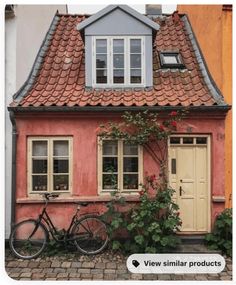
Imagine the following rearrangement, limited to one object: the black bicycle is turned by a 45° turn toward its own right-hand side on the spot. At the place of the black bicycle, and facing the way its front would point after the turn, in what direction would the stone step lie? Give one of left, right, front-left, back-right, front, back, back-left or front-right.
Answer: back-right

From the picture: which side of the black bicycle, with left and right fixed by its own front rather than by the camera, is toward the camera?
left

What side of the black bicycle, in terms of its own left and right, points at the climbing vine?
back

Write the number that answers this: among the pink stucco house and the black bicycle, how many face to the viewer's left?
1

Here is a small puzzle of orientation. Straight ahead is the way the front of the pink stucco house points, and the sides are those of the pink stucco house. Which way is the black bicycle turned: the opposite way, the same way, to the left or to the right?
to the right

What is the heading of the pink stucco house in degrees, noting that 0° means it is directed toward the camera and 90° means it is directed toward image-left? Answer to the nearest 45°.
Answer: approximately 0°
